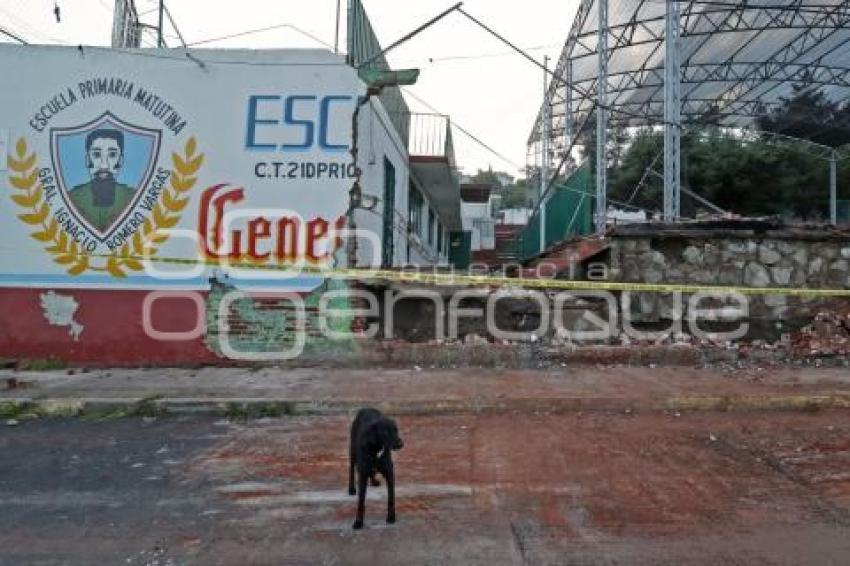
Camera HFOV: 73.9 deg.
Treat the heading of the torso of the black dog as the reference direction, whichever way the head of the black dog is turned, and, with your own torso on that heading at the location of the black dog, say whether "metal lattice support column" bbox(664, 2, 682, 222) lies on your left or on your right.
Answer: on your left

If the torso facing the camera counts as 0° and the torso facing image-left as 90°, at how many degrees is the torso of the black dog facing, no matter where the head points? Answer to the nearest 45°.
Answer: approximately 315°

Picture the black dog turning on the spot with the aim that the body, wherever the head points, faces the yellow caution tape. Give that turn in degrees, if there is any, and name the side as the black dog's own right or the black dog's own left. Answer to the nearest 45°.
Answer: approximately 135° to the black dog's own left

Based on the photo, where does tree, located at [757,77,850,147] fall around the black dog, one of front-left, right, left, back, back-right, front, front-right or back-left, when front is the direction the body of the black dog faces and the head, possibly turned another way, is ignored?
left

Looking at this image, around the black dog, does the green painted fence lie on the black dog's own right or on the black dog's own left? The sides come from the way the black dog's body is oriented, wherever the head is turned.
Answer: on the black dog's own left

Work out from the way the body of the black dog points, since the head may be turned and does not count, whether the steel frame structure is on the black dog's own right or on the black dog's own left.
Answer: on the black dog's own left

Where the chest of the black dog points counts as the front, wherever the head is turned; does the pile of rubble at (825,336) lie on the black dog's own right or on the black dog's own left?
on the black dog's own left

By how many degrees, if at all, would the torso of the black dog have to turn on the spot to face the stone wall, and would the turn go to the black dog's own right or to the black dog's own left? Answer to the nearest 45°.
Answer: approximately 90° to the black dog's own left

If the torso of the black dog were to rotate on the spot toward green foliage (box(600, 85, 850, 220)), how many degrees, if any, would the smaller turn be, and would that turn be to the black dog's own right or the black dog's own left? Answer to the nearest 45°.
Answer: approximately 90° to the black dog's own left
